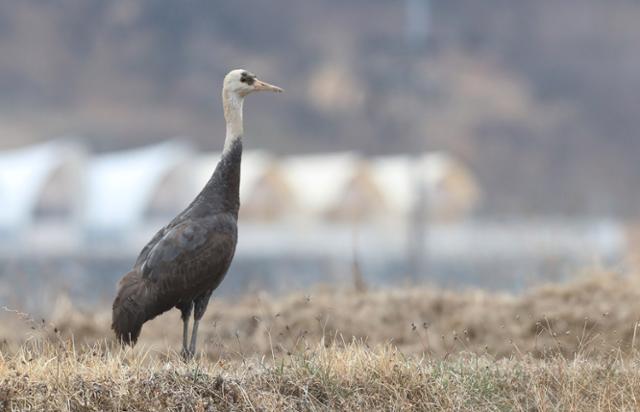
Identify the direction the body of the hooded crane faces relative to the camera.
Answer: to the viewer's right
